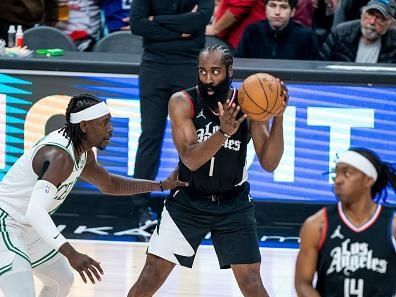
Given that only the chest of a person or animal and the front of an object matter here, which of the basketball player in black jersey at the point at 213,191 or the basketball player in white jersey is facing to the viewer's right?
the basketball player in white jersey

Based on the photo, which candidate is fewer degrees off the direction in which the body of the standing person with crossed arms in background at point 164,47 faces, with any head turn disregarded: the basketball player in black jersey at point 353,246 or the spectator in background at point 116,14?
the basketball player in black jersey

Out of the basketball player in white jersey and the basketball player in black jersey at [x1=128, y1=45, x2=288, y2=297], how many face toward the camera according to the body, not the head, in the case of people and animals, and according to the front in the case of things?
1

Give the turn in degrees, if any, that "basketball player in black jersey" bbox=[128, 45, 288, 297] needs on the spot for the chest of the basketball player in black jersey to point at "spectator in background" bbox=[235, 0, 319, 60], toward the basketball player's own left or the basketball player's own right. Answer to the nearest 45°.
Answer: approximately 180°

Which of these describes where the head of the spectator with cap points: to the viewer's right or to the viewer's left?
to the viewer's left

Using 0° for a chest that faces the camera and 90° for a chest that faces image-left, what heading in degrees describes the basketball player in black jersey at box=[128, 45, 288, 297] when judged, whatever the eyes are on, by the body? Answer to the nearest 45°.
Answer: approximately 0°

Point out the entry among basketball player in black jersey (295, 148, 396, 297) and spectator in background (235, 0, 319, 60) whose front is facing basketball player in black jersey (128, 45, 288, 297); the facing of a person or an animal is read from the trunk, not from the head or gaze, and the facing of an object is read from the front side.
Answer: the spectator in background
